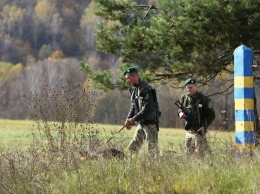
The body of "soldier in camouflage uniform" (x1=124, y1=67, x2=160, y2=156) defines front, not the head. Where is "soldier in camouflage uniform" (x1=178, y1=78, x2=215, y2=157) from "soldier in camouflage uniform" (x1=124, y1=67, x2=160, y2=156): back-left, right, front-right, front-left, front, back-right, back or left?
back-left

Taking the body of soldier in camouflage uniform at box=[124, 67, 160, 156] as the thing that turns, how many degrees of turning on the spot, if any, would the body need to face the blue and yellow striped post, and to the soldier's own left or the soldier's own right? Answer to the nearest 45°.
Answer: approximately 180°

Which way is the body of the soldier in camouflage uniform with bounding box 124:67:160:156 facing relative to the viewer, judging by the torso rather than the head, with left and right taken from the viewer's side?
facing the viewer and to the left of the viewer

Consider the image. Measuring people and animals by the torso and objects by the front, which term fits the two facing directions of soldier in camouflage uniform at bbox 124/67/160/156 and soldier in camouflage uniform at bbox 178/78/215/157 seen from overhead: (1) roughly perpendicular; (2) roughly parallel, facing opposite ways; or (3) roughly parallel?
roughly parallel

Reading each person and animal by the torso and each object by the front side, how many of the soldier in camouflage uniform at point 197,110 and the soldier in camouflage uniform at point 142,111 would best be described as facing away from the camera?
0

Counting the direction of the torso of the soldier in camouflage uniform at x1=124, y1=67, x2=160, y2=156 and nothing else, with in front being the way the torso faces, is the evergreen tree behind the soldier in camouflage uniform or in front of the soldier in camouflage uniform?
behind

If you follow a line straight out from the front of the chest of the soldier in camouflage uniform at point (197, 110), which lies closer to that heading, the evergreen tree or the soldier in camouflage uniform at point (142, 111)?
the soldier in camouflage uniform
